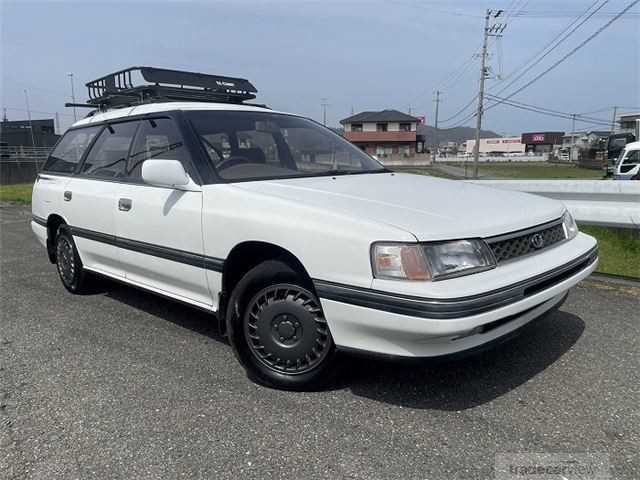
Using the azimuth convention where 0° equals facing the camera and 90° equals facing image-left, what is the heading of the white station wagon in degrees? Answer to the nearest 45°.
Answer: approximately 315°

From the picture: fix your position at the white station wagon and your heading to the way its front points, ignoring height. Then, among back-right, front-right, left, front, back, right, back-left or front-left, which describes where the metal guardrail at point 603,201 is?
left

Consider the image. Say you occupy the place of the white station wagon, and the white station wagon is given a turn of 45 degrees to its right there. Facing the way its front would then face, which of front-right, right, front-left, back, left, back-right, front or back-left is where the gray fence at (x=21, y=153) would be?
back-right
